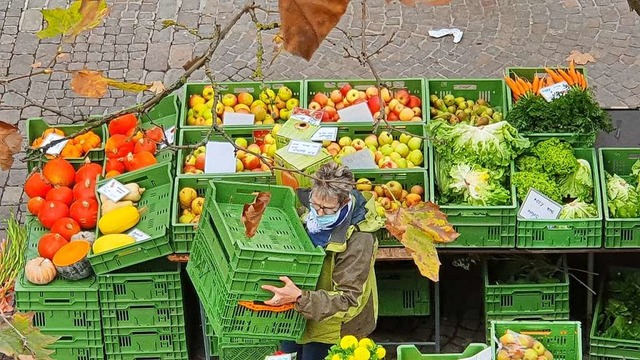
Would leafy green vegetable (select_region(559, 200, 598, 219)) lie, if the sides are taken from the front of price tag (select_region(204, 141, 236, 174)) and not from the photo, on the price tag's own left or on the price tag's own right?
on the price tag's own left

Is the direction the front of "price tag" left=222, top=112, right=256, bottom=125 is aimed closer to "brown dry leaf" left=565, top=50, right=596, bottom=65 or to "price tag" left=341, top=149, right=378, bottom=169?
the price tag

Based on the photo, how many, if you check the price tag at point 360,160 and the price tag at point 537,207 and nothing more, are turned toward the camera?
2

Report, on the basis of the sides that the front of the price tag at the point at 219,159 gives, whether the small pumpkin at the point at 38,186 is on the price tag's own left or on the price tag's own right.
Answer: on the price tag's own right

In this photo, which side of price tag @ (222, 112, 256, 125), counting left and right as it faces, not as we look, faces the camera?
front

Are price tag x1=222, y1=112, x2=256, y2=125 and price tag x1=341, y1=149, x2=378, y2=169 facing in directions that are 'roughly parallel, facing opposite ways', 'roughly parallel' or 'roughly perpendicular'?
roughly parallel

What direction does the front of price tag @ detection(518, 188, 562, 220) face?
toward the camera

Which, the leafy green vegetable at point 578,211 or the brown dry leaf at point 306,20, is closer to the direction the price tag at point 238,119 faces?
the brown dry leaf

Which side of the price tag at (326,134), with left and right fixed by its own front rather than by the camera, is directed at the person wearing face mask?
front

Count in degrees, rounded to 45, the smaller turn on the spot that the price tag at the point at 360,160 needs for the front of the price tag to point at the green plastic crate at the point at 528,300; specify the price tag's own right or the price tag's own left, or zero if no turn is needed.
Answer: approximately 90° to the price tag's own left

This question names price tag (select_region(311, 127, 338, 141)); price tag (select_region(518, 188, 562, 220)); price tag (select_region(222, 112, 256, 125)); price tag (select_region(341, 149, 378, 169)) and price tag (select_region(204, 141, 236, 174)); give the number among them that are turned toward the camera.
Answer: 5

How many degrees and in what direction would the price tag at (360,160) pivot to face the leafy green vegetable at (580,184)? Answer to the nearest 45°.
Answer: approximately 90° to its left

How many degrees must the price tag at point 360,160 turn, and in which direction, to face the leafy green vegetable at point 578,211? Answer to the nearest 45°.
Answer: approximately 90° to its left

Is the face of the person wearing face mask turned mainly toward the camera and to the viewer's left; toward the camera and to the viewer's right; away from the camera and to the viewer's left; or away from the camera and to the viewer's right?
toward the camera and to the viewer's left

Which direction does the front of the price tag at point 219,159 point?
toward the camera

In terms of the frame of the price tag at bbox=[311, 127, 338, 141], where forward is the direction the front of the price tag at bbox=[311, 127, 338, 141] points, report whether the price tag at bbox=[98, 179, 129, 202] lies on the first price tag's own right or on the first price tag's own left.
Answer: on the first price tag's own right

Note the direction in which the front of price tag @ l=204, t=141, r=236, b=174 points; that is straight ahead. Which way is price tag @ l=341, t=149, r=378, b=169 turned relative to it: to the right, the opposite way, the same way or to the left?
the same way
